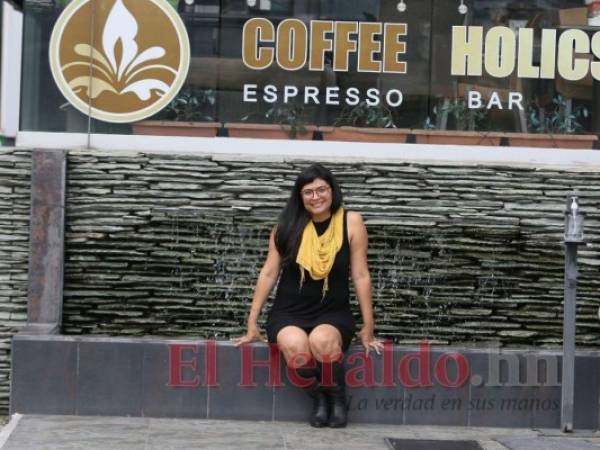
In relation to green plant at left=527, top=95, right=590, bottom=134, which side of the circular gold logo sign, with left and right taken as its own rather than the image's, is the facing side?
left

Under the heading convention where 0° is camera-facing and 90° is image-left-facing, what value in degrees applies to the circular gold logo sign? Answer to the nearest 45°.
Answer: approximately 0°

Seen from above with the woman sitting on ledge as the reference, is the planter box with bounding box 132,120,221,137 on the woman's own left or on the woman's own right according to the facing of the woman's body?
on the woman's own right

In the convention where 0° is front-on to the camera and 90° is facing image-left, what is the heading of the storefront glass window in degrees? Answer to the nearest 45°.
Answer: approximately 0°

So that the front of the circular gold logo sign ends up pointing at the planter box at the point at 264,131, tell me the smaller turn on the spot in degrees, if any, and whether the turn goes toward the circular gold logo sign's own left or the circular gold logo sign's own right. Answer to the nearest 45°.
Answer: approximately 90° to the circular gold logo sign's own left

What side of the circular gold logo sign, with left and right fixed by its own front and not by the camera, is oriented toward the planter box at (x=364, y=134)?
left

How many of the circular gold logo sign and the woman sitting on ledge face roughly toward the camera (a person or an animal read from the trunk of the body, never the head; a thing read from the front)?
2
